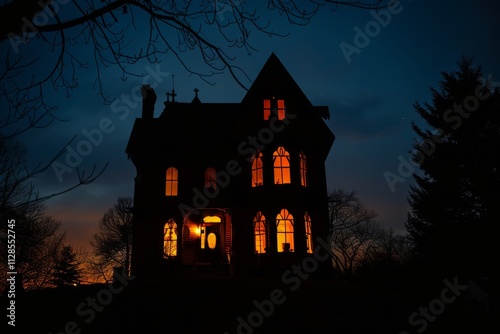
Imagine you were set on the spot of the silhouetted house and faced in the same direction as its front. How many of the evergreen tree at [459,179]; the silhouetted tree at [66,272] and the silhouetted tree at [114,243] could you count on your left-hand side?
1

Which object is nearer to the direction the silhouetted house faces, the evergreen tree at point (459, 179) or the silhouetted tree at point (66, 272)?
the evergreen tree

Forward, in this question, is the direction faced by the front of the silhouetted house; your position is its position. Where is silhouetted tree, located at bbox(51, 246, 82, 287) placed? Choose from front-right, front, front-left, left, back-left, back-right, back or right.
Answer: back-right

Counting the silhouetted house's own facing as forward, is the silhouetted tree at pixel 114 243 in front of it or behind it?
behind

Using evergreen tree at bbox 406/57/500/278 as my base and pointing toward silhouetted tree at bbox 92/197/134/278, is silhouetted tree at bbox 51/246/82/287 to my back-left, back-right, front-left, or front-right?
front-left

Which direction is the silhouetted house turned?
toward the camera

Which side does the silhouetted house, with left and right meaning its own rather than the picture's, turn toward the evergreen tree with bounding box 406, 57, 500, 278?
left
